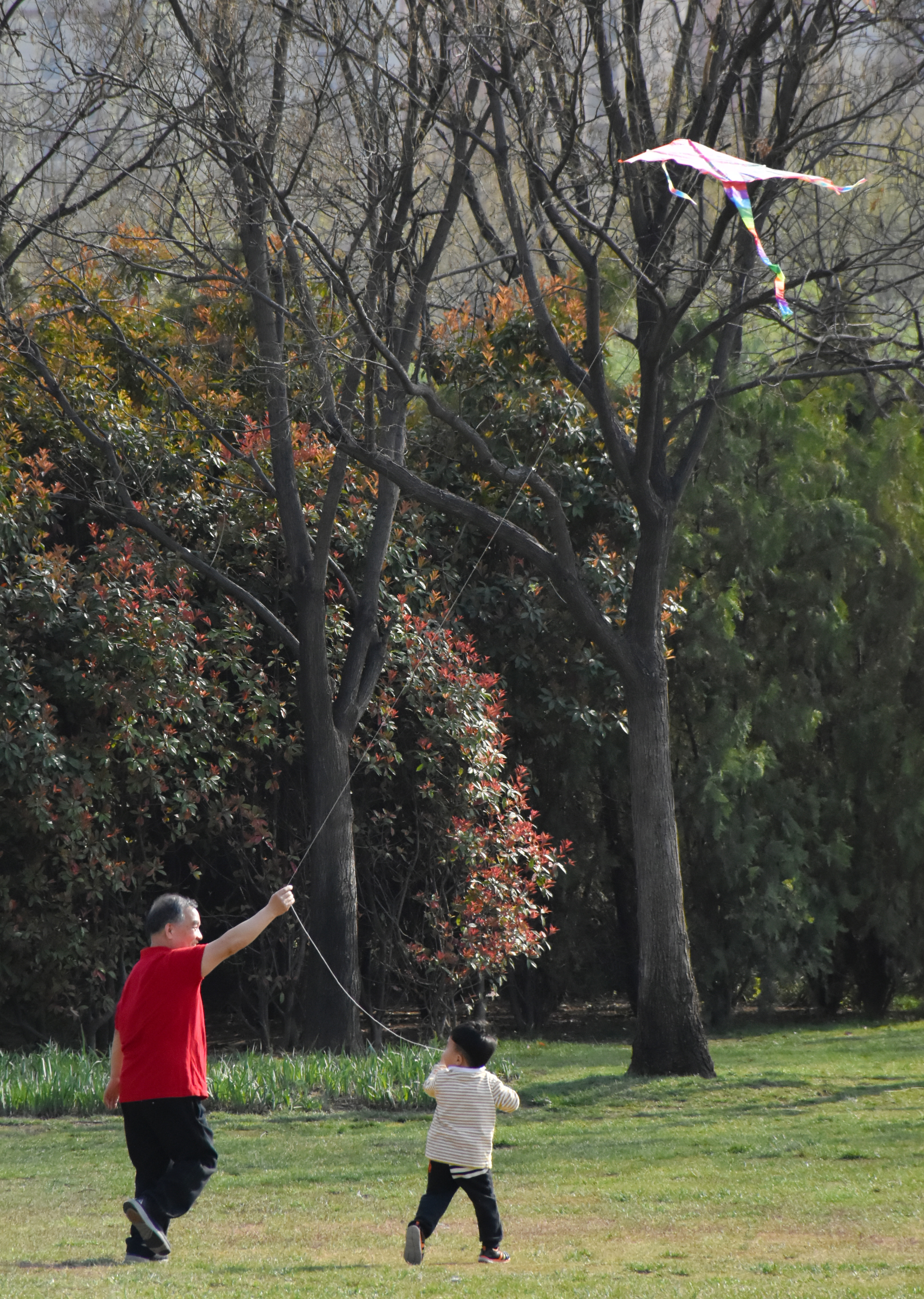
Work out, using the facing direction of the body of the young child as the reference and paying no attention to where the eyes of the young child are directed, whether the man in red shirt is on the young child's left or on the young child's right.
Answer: on the young child's left

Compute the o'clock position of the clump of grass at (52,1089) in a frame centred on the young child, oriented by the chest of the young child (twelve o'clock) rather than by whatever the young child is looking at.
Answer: The clump of grass is roughly at 11 o'clock from the young child.

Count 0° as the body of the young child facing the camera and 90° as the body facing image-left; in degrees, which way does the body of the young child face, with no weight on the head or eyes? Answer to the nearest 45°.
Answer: approximately 180°

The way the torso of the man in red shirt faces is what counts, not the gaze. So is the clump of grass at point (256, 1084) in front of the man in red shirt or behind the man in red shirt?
in front

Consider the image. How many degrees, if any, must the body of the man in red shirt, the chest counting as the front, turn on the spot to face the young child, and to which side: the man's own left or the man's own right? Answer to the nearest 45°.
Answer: approximately 45° to the man's own right

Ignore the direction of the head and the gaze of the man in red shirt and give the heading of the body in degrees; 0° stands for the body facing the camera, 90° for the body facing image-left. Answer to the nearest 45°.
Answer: approximately 225°

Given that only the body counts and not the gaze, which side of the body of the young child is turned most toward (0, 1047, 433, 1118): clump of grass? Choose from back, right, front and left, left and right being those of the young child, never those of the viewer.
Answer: front

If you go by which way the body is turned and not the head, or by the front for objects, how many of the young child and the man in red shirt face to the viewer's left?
0

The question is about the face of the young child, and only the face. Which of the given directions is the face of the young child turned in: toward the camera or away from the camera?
away from the camera
